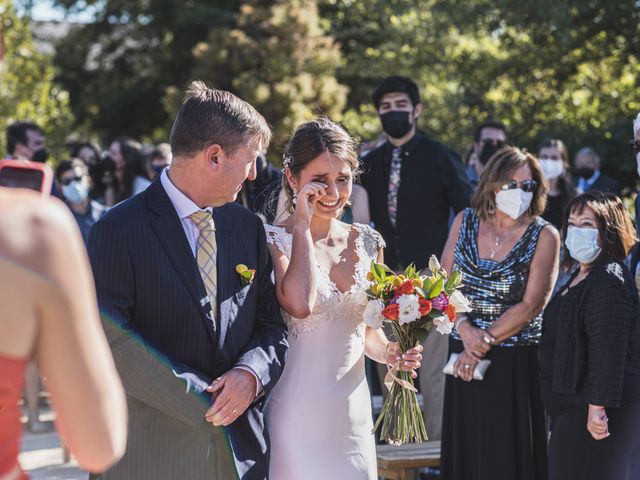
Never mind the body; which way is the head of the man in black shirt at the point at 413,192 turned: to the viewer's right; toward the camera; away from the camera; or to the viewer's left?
toward the camera

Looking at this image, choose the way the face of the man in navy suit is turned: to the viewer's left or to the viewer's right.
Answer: to the viewer's right

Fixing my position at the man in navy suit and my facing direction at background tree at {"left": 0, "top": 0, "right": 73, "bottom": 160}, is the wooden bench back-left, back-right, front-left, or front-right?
front-right

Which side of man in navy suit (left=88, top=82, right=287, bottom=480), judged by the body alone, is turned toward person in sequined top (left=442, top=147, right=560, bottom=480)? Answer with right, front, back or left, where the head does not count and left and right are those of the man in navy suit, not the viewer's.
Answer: left

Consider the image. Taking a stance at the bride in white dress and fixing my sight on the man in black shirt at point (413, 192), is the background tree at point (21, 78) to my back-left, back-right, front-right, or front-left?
front-left

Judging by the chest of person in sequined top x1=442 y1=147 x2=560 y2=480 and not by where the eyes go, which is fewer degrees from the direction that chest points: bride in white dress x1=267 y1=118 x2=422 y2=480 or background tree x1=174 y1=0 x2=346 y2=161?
the bride in white dress

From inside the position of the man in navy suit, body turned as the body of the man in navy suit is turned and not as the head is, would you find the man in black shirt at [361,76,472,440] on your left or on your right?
on your left

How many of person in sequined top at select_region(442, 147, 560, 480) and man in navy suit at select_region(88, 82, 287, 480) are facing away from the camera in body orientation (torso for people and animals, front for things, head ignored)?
0

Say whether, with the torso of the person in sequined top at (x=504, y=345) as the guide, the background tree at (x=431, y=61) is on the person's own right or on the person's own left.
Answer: on the person's own right

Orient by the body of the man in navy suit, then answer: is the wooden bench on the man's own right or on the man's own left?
on the man's own left

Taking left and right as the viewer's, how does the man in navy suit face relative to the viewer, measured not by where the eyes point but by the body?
facing the viewer and to the right of the viewer

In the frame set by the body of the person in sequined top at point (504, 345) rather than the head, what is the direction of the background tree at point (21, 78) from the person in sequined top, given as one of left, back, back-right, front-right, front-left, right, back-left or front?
right

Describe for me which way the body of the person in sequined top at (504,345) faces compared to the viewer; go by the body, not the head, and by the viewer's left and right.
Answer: facing the viewer and to the left of the viewer

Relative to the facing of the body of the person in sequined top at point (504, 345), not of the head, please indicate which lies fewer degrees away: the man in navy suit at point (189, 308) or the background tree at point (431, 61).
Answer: the man in navy suit
